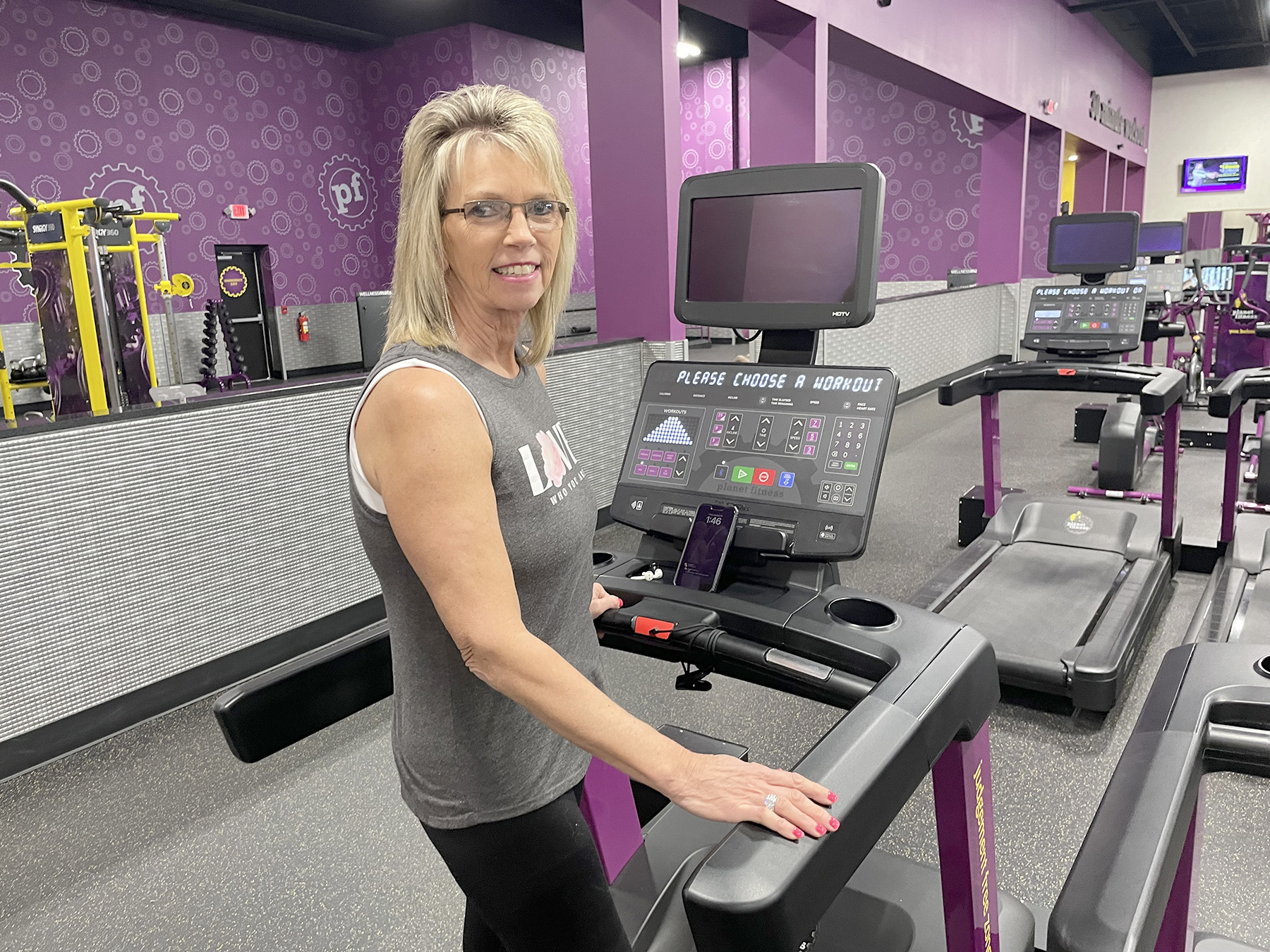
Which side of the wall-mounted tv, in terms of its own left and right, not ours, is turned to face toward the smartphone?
front

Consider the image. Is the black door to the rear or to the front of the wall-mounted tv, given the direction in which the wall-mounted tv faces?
to the front

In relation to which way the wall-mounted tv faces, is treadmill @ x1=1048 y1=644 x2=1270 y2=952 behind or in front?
in front

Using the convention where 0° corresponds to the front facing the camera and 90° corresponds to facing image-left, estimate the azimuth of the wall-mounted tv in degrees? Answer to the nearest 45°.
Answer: approximately 0°

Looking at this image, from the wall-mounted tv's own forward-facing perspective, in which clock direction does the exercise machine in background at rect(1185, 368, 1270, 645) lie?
The exercise machine in background is roughly at 12 o'clock from the wall-mounted tv.

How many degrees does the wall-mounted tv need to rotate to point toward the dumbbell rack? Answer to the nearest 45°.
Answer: approximately 45° to its right
